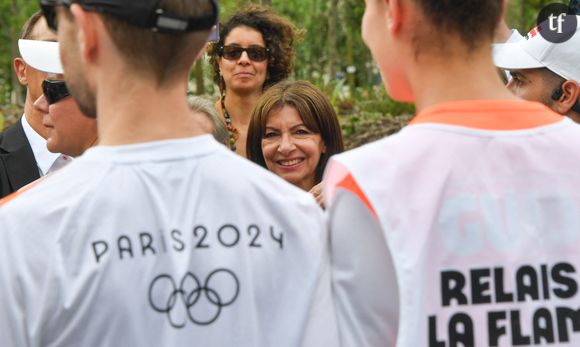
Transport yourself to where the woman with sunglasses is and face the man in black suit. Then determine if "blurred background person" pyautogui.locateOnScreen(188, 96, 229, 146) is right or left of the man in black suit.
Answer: left

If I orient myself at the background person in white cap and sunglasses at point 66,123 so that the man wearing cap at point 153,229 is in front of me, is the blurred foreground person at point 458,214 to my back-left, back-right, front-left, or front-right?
front-left

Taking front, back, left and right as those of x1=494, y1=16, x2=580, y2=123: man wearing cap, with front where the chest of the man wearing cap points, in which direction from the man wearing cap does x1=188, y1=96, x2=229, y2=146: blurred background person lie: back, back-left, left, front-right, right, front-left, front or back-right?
front

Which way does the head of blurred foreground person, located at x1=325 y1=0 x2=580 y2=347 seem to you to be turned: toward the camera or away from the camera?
away from the camera

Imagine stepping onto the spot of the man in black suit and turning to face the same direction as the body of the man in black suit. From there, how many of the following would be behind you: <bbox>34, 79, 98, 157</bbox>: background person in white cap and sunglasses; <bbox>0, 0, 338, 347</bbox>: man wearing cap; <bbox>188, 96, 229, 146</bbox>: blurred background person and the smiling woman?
0

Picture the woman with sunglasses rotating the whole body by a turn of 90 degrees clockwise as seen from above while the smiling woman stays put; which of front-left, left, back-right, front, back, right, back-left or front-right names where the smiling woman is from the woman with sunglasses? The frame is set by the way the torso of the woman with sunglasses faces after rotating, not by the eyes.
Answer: left

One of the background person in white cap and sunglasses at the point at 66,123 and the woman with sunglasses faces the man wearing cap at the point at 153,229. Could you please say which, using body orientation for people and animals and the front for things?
the woman with sunglasses

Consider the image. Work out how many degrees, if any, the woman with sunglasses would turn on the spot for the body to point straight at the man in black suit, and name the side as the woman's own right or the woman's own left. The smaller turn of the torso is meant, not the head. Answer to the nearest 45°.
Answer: approximately 45° to the woman's own right

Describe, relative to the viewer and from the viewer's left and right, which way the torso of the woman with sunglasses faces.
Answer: facing the viewer

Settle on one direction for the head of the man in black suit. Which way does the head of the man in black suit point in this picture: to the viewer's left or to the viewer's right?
to the viewer's right

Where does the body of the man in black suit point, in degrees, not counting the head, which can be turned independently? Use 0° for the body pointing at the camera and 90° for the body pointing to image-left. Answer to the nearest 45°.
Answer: approximately 315°

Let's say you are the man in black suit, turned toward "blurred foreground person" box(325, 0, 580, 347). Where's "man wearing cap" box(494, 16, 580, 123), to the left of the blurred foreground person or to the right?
left

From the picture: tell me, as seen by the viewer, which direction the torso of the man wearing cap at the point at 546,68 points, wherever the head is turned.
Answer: to the viewer's left

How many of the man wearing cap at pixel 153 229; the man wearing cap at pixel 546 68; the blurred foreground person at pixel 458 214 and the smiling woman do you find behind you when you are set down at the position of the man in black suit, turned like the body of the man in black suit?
0
